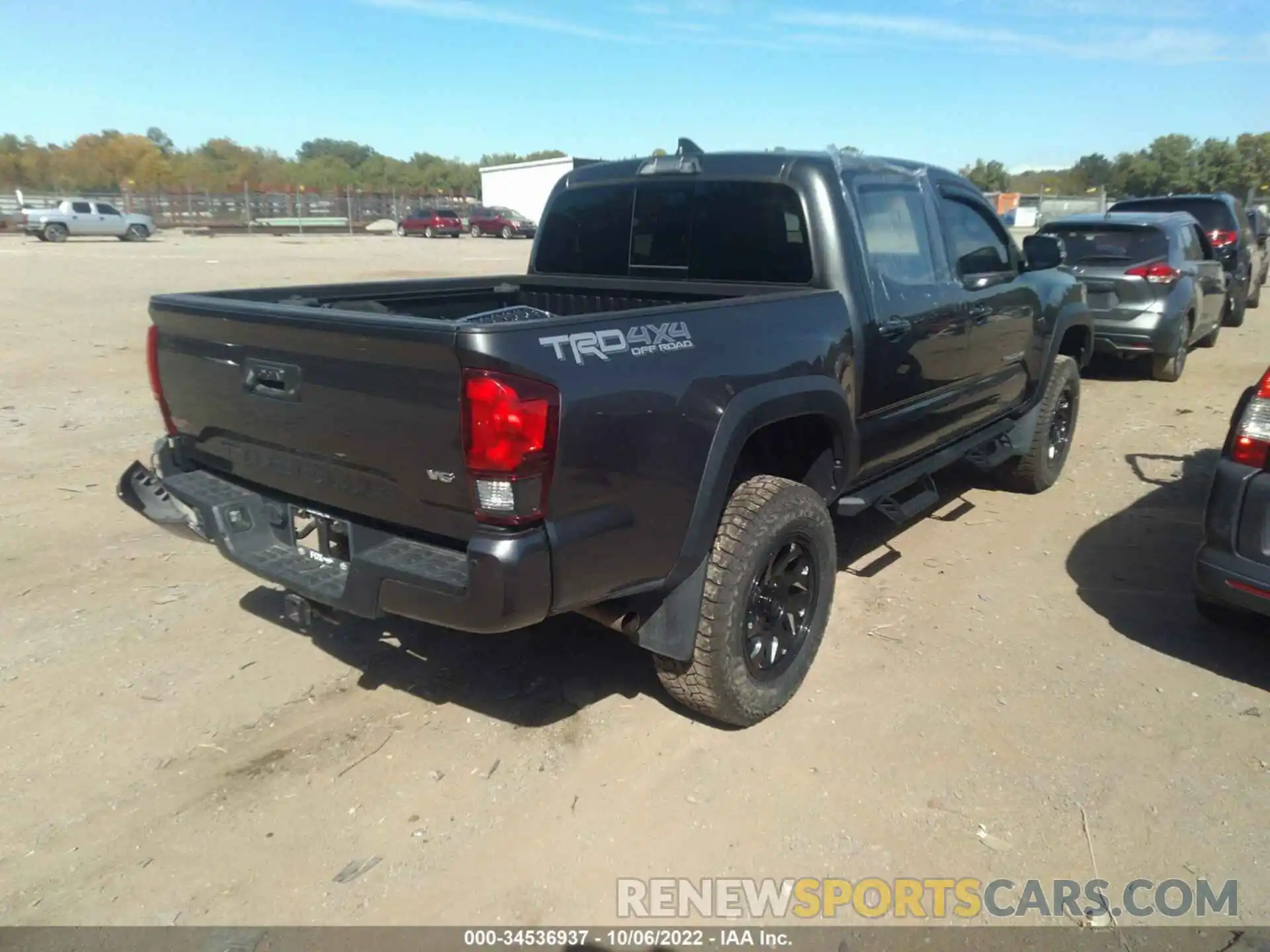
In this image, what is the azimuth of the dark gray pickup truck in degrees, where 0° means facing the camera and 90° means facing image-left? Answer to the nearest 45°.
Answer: approximately 225°

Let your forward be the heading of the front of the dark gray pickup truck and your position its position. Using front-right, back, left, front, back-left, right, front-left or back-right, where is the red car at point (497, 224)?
front-left

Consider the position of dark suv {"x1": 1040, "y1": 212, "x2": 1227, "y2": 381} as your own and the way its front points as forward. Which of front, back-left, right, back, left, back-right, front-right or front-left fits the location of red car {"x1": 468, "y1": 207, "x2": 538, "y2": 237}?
left

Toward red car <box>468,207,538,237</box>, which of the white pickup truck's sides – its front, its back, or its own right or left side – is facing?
front

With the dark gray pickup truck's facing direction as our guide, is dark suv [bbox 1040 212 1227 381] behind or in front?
in front

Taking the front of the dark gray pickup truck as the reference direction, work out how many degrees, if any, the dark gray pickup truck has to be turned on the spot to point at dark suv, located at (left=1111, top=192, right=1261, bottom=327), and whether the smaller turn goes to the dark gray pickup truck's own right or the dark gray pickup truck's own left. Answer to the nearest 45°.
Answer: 0° — it already faces it

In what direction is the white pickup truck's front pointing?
to the viewer's right

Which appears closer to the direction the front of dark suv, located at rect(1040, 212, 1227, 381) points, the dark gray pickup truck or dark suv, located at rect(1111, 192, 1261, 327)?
the dark suv

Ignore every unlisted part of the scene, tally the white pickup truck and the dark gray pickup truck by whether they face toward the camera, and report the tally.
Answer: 0

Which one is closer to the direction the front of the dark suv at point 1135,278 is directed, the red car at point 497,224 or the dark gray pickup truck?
the red car
